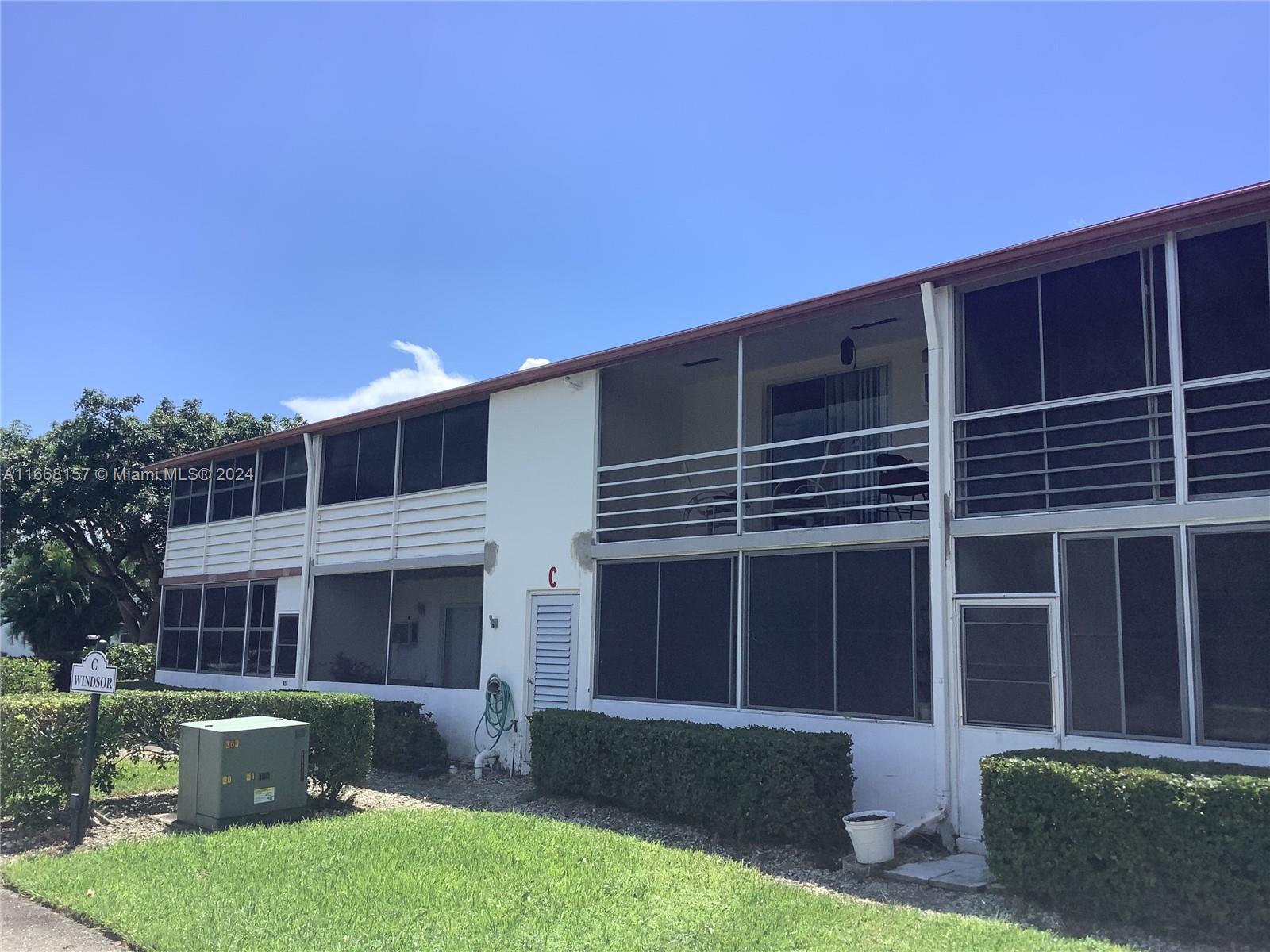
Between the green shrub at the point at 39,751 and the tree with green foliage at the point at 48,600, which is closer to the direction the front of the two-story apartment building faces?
the green shrub

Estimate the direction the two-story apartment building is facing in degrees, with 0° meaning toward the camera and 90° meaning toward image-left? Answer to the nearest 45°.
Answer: approximately 45°

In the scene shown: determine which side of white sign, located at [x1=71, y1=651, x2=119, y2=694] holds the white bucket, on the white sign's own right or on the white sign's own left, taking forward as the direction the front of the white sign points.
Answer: on the white sign's own left

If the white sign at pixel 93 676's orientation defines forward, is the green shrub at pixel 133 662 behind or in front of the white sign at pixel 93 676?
behind

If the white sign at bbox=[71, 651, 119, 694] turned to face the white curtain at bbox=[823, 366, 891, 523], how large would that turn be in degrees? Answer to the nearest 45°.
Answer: approximately 90° to its left

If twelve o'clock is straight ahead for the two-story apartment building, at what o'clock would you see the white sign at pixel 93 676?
The white sign is roughly at 1 o'clock from the two-story apartment building.

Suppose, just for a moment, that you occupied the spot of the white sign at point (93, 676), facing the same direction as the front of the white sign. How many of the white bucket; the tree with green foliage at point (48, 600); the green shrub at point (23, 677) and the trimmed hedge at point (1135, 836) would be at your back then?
2

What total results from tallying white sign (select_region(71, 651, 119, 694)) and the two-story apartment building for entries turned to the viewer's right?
0

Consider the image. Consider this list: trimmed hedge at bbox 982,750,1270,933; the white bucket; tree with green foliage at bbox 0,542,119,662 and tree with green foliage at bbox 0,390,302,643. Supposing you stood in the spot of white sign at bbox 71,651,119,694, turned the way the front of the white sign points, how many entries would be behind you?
2

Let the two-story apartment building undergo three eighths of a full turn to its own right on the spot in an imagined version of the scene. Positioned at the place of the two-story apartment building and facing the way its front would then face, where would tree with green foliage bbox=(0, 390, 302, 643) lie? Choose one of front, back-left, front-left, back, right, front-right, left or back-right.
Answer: front-left

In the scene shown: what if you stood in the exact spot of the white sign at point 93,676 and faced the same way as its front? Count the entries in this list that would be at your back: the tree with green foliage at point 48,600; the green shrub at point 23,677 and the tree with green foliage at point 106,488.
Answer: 3

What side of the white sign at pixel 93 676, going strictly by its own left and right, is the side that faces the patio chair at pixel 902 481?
left

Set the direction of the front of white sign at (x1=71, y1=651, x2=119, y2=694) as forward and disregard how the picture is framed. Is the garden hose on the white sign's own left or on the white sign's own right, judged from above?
on the white sign's own left
